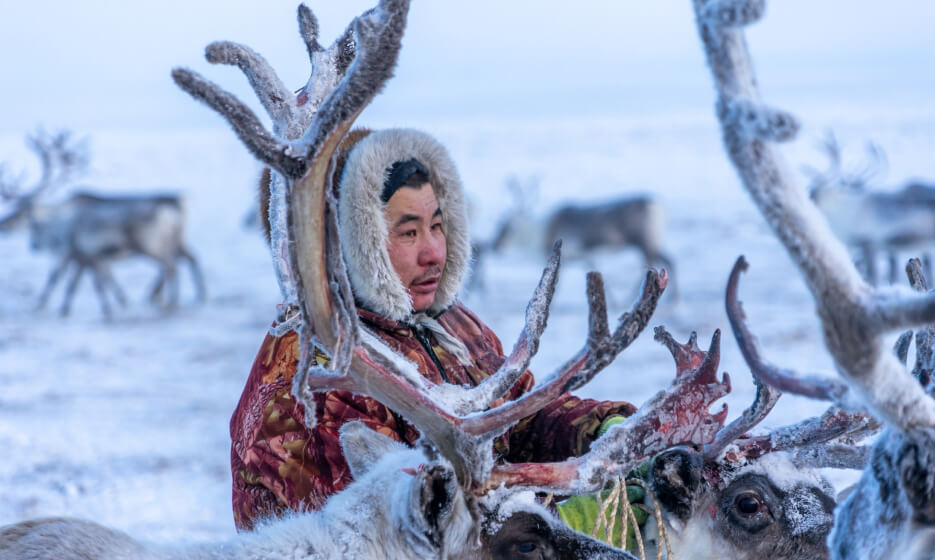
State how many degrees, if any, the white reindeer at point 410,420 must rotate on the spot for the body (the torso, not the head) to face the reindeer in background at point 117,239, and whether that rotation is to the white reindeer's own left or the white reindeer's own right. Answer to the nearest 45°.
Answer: approximately 90° to the white reindeer's own left

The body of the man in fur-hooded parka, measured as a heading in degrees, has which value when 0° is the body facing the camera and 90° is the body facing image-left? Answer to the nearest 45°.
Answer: approximately 315°

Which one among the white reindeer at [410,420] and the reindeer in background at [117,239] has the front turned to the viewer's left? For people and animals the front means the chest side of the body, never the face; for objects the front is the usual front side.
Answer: the reindeer in background

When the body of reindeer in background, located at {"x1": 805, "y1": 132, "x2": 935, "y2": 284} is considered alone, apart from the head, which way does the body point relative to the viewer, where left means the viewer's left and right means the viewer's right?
facing to the left of the viewer

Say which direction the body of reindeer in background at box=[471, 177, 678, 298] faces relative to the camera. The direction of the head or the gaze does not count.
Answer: to the viewer's left

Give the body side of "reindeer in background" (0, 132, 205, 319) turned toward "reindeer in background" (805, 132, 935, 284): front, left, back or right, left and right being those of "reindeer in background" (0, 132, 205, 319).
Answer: back

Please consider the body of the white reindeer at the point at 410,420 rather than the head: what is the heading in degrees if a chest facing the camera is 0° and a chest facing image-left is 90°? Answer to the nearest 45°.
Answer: approximately 270°

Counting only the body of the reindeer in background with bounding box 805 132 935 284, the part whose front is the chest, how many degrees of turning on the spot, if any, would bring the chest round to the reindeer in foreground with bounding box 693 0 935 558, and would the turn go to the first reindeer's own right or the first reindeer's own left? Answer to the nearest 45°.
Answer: approximately 90° to the first reindeer's own left

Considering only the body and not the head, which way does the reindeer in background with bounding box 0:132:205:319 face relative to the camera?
to the viewer's left

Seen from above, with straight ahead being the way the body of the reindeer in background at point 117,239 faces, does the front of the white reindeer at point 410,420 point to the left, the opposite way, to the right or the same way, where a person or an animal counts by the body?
the opposite way
